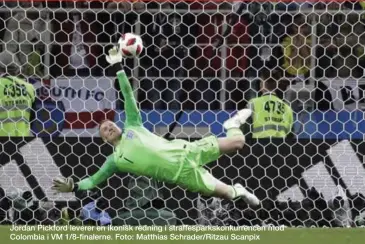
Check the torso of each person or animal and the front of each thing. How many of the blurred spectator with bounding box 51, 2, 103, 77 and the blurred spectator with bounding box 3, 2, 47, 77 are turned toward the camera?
2

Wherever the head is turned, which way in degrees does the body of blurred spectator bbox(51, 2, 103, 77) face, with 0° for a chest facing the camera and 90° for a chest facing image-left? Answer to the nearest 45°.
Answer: approximately 0°

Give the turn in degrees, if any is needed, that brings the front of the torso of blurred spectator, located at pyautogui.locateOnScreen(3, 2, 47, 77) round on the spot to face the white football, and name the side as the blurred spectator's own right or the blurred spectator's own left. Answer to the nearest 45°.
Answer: approximately 45° to the blurred spectator's own left

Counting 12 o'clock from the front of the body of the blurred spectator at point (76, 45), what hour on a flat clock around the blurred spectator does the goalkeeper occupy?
The goalkeeper is roughly at 11 o'clock from the blurred spectator.

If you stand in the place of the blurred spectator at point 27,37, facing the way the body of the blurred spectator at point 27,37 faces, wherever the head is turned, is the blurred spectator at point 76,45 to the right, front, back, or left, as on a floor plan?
left

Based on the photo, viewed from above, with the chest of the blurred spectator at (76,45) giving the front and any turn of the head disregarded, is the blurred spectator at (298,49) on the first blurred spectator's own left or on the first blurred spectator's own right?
on the first blurred spectator's own left

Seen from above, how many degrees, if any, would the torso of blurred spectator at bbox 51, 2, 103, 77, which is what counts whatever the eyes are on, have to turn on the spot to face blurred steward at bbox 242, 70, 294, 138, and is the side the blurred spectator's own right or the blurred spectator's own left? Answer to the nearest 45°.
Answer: approximately 90° to the blurred spectator's own left
